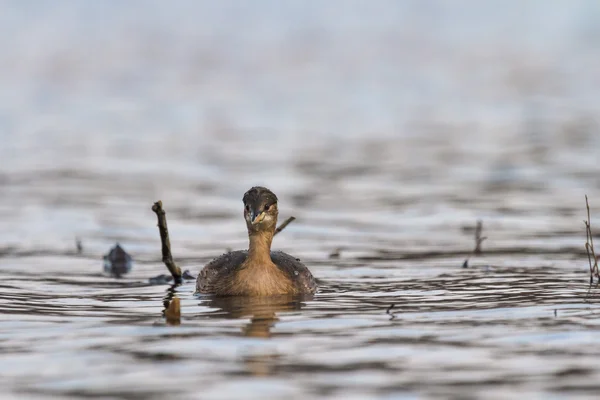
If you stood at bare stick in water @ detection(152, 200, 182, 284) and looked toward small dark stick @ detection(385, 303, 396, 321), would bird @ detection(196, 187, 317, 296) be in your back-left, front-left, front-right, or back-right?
front-left

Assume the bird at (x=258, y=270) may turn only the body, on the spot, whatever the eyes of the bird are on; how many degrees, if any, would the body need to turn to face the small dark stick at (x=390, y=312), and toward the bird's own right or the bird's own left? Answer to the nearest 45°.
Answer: approximately 45° to the bird's own left

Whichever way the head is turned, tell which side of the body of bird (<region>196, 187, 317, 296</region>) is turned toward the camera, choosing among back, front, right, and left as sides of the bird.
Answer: front

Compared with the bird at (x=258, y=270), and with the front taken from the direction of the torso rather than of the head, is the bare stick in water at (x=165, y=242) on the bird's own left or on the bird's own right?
on the bird's own right

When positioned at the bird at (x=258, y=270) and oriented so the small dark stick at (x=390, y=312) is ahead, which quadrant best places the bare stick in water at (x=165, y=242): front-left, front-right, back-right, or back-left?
back-right

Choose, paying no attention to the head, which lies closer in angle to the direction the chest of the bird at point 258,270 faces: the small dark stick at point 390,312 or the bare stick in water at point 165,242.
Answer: the small dark stick

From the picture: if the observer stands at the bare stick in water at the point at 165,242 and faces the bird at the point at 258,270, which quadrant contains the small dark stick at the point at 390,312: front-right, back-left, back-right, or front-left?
front-right
